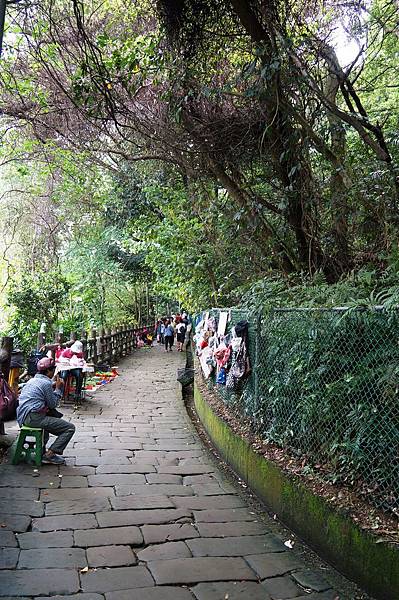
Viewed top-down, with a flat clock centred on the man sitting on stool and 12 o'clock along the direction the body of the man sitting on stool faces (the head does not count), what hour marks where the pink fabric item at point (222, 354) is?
The pink fabric item is roughly at 12 o'clock from the man sitting on stool.

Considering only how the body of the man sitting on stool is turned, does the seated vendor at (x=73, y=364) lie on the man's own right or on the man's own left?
on the man's own left

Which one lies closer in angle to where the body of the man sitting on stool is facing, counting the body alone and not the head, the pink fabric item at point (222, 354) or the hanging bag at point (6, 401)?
the pink fabric item

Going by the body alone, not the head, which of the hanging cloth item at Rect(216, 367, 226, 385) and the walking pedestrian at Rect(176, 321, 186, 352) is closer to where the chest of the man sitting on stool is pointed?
the hanging cloth item

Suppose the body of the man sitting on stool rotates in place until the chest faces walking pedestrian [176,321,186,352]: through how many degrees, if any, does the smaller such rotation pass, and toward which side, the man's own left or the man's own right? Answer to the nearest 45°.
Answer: approximately 90° to the man's own left

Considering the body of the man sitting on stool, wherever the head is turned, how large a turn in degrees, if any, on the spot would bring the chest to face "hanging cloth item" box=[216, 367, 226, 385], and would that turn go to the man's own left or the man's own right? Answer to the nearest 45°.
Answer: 0° — they already face it

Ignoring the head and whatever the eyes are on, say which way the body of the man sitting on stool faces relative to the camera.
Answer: to the viewer's right

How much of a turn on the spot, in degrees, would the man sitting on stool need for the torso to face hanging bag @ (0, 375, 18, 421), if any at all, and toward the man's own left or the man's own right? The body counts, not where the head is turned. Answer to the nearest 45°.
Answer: approximately 135° to the man's own left

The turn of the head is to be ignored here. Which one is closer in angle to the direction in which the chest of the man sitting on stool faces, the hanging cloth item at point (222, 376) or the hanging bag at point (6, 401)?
the hanging cloth item
